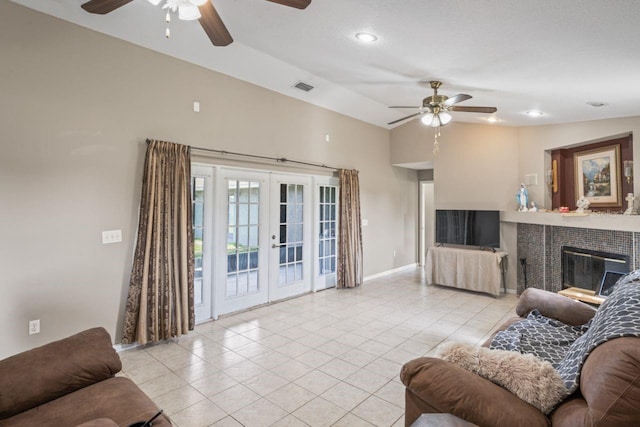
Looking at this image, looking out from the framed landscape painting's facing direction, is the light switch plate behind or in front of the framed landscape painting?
in front

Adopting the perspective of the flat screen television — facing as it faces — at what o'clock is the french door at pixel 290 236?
The french door is roughly at 2 o'clock from the flat screen television.

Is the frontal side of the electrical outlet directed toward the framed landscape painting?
no

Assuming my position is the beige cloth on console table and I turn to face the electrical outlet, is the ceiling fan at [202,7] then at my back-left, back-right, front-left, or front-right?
front-left

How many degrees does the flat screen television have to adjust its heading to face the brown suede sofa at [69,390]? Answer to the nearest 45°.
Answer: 0° — it already faces it

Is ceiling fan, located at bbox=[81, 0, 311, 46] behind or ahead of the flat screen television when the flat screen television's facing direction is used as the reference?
ahead

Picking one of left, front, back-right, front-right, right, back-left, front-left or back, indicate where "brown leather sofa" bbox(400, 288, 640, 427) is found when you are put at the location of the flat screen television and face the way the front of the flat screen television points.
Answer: front

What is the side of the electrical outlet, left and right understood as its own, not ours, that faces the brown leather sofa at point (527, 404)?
front

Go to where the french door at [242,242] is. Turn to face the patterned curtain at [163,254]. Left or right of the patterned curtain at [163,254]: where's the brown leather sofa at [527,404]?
left

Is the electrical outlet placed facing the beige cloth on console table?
no

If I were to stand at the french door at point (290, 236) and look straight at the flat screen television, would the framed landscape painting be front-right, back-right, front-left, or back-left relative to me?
front-right

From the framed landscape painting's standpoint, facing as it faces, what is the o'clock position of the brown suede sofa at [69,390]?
The brown suede sofa is roughly at 11 o'clock from the framed landscape painting.

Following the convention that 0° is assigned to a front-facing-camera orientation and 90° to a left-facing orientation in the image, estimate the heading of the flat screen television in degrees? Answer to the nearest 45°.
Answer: approximately 0°

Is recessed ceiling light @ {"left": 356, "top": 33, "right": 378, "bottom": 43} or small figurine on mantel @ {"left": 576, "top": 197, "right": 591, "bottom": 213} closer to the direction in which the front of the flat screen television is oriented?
the recessed ceiling light

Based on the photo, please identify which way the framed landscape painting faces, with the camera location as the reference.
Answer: facing the viewer and to the left of the viewer
